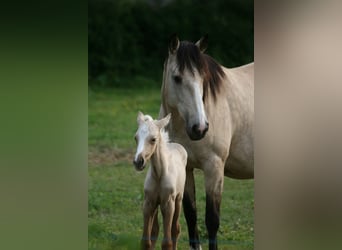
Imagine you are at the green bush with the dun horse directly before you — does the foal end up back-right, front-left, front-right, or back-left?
front-right

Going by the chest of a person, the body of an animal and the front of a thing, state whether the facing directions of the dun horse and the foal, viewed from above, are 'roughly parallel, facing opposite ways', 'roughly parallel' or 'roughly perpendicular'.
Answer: roughly parallel

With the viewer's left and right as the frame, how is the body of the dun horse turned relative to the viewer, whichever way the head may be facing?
facing the viewer and to the left of the viewer

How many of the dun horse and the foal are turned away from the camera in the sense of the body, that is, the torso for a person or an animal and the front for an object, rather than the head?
0
